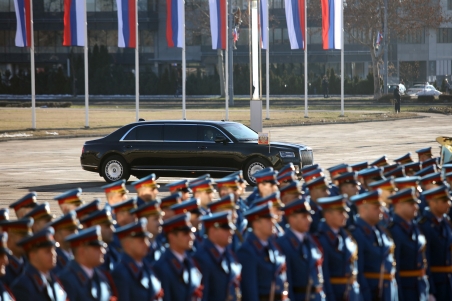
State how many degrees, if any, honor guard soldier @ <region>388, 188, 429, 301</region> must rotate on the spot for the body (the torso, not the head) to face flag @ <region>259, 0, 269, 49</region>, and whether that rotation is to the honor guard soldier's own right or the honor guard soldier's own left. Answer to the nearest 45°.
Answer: approximately 135° to the honor guard soldier's own left

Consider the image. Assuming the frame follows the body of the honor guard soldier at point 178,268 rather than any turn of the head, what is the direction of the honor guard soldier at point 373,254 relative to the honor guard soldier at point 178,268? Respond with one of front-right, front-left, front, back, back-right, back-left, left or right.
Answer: left

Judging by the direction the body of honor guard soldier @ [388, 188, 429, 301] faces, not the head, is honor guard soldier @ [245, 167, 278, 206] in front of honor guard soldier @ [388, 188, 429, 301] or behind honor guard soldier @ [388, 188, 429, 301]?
behind

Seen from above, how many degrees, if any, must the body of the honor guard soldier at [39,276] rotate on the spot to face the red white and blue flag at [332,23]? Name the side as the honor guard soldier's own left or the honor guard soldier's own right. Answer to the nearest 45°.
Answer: approximately 135° to the honor guard soldier's own left

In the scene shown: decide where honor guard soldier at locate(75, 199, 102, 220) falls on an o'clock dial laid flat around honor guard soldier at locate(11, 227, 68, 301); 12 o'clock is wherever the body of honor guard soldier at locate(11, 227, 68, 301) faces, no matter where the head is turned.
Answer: honor guard soldier at locate(75, 199, 102, 220) is roughly at 8 o'clock from honor guard soldier at locate(11, 227, 68, 301).

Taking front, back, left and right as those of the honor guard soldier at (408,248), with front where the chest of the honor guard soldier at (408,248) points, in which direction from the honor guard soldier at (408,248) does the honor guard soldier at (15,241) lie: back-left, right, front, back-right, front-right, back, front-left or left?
right

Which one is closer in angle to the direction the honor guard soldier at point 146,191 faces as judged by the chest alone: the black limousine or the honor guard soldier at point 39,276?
the honor guard soldier

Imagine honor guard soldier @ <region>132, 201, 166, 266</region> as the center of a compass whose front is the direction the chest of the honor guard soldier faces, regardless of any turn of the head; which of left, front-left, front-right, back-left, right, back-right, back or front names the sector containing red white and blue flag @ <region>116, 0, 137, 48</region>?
back-left

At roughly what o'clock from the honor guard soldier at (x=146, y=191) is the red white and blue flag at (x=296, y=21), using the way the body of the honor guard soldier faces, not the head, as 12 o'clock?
The red white and blue flag is roughly at 8 o'clock from the honor guard soldier.

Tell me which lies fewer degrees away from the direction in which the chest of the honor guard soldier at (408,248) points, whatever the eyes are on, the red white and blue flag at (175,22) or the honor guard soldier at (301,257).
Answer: the honor guard soldier
